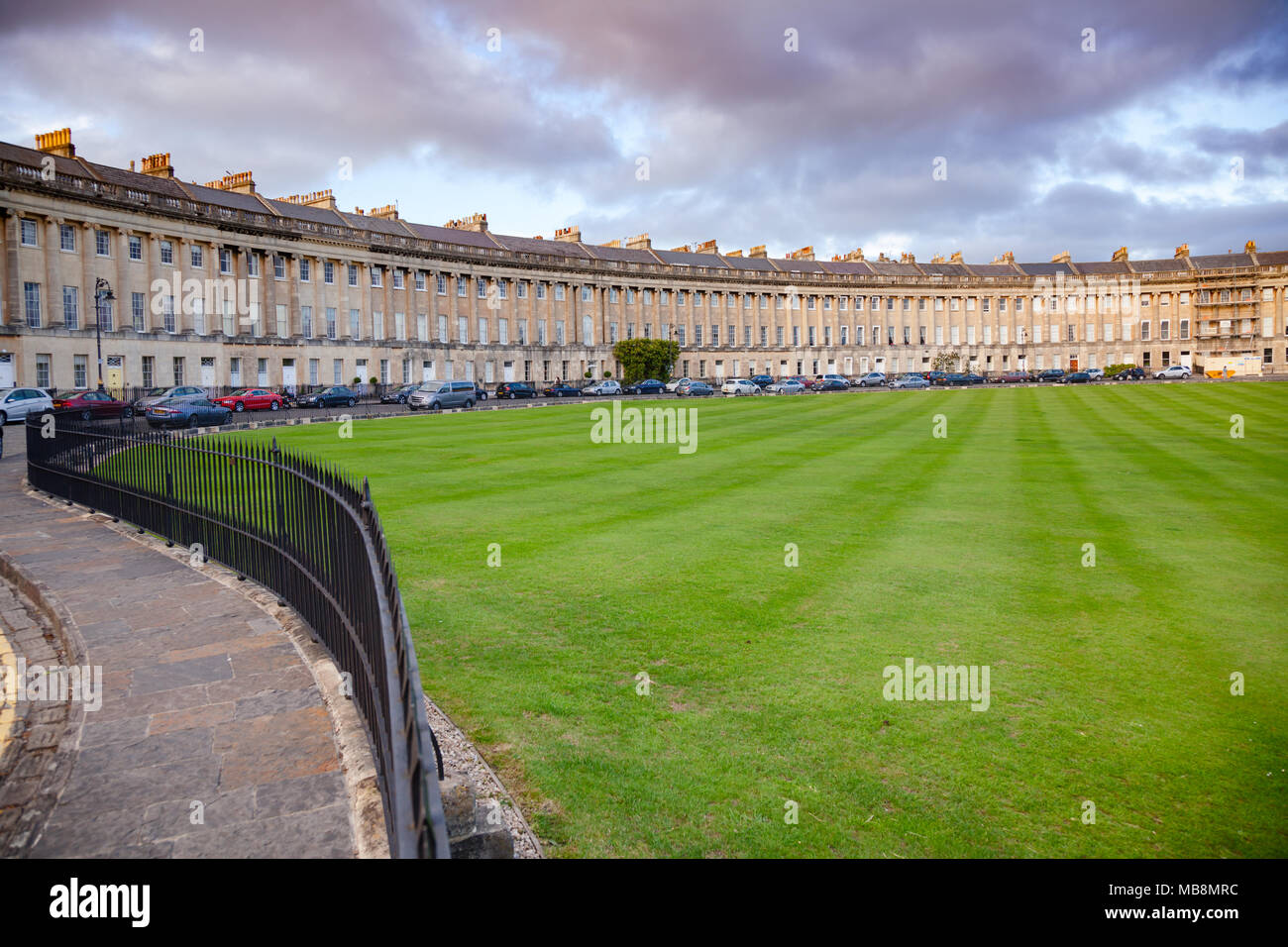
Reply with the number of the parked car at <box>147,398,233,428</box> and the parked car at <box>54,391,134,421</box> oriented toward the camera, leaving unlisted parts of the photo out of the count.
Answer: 0

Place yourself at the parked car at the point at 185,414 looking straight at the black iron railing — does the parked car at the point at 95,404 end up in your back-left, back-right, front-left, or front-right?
back-right

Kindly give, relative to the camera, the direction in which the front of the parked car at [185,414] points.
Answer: facing away from the viewer and to the right of the viewer

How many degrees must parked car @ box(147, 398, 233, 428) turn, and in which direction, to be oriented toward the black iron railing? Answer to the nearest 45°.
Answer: approximately 135° to its right

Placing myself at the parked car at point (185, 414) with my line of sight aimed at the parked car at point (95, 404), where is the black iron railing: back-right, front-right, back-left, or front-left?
back-left
